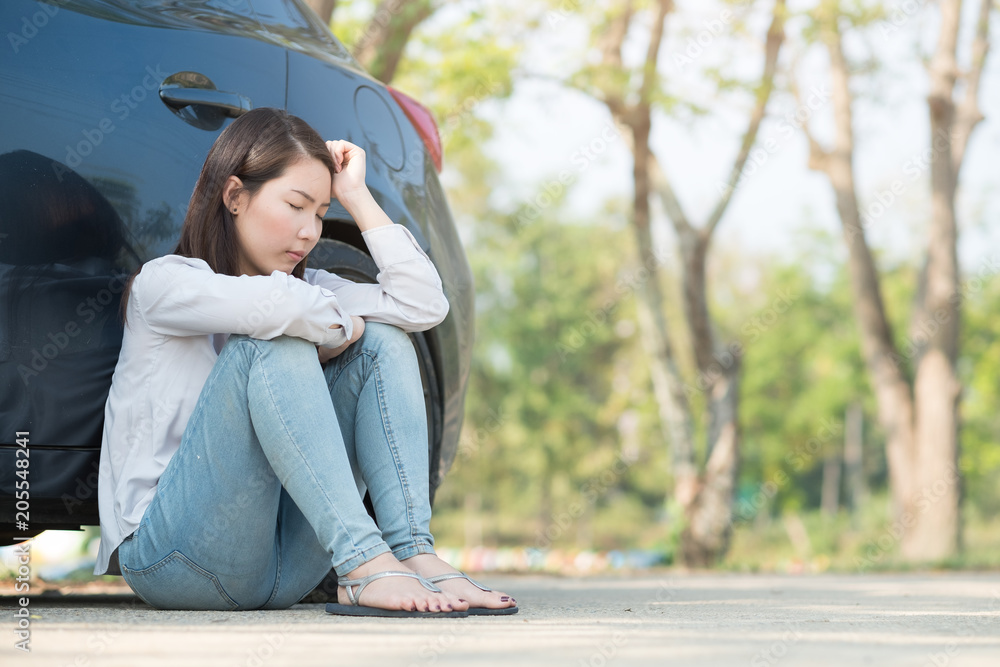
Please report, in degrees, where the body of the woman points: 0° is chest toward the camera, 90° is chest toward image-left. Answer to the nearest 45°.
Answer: approximately 315°

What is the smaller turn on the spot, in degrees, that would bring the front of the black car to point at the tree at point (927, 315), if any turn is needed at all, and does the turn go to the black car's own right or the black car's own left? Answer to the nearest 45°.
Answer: approximately 180°

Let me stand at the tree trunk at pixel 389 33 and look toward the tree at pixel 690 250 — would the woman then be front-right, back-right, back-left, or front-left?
back-right

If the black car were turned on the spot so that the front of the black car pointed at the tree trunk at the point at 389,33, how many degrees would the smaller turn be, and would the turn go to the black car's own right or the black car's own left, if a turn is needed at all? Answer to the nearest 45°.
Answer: approximately 135° to the black car's own right

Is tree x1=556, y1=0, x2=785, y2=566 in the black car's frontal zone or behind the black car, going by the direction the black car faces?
behind

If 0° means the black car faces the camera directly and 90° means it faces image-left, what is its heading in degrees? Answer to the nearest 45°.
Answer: approximately 45°

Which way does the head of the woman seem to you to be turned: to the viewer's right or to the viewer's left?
to the viewer's right

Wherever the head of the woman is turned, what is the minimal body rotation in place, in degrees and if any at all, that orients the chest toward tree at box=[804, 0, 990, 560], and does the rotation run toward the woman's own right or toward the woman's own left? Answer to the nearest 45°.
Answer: approximately 90° to the woman's own left

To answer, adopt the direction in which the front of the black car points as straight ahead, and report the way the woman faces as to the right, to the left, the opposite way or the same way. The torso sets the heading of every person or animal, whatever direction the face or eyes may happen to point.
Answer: to the left

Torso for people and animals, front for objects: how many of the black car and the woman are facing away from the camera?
0

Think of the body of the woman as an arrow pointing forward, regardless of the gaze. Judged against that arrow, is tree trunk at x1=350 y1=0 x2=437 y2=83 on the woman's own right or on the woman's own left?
on the woman's own left
